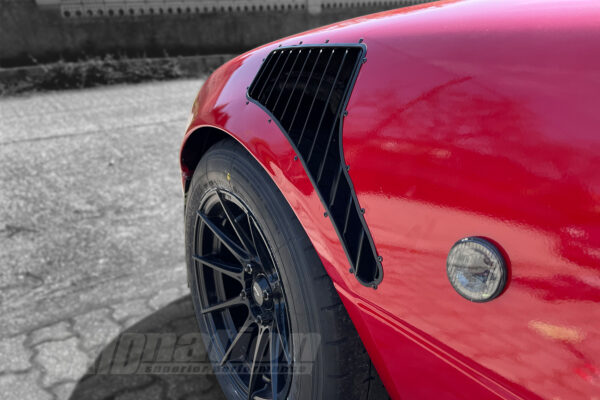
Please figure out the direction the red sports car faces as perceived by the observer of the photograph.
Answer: facing away from the viewer and to the left of the viewer
